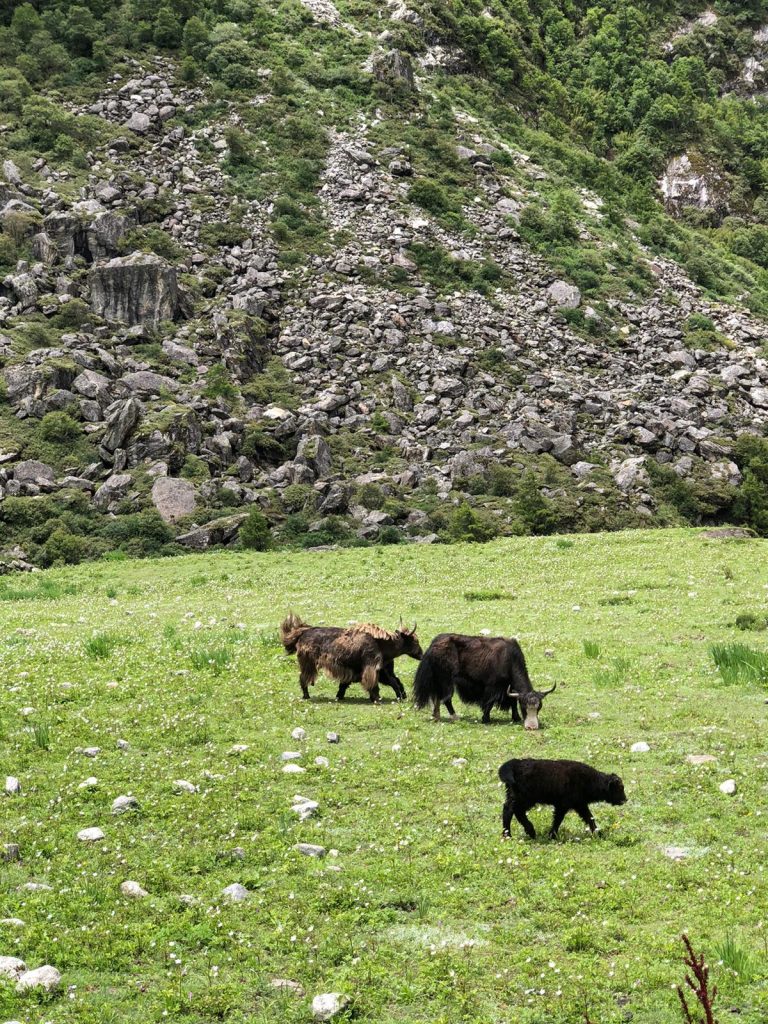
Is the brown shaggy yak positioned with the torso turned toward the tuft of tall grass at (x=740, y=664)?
yes

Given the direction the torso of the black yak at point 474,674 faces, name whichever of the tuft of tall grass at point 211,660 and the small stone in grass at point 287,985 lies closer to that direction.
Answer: the small stone in grass

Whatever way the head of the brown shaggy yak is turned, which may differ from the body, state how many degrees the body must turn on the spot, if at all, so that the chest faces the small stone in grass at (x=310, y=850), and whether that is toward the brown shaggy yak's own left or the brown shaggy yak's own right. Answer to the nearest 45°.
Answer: approximately 90° to the brown shaggy yak's own right

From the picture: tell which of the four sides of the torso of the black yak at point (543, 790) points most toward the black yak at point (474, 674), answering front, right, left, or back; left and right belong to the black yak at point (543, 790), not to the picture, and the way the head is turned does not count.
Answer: left

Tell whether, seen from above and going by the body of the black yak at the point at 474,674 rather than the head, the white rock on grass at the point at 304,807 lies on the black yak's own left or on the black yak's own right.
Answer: on the black yak's own right

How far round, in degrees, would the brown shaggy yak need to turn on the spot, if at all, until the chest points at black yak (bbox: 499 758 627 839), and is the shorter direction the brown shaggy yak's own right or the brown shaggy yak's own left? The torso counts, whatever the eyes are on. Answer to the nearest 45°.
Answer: approximately 90° to the brown shaggy yak's own right

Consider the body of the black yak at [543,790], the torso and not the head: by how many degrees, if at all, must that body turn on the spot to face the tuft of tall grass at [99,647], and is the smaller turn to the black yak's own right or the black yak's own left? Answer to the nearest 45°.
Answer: approximately 135° to the black yak's own left

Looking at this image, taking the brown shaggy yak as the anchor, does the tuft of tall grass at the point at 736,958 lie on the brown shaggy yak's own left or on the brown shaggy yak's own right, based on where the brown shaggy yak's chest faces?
on the brown shaggy yak's own right

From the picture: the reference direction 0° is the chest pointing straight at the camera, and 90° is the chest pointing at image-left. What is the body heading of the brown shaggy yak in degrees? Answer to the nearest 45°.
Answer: approximately 270°

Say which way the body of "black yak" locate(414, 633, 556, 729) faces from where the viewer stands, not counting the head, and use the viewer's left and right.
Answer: facing the viewer and to the right of the viewer

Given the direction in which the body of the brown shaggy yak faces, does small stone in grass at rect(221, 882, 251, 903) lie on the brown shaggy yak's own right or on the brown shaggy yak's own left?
on the brown shaggy yak's own right

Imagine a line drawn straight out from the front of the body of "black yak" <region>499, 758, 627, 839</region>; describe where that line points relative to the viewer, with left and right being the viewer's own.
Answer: facing to the right of the viewer

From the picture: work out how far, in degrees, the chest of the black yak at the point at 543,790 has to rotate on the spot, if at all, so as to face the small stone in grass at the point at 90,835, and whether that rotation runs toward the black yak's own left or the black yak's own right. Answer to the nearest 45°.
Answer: approximately 180°

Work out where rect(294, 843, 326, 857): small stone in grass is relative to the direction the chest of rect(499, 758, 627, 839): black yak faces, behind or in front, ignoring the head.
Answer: behind

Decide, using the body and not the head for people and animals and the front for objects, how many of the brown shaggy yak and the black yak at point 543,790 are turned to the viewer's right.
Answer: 2
